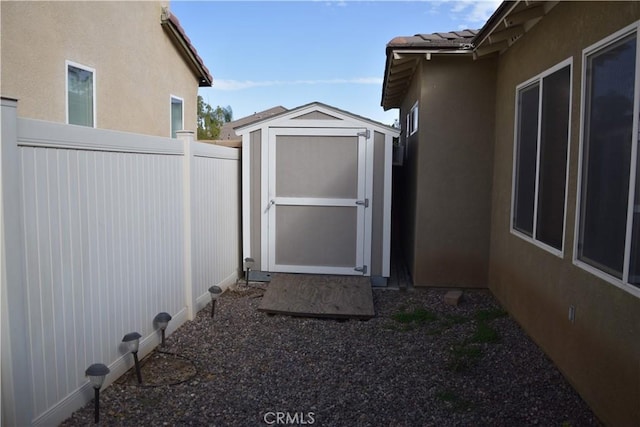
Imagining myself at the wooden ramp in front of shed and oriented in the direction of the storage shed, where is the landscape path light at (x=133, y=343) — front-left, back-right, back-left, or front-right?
back-left

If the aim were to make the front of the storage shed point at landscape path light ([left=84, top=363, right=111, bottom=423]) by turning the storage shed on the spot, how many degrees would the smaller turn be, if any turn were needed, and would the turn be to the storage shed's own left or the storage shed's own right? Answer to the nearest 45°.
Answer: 0° — it already faces it

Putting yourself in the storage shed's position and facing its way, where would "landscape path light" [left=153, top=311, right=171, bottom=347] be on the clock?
The landscape path light is roughly at 1 o'clock from the storage shed.

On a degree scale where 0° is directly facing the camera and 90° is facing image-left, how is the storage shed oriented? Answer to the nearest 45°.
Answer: approximately 0°
